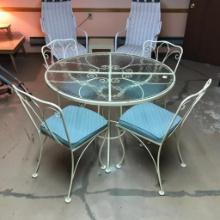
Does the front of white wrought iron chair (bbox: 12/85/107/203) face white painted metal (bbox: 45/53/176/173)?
yes

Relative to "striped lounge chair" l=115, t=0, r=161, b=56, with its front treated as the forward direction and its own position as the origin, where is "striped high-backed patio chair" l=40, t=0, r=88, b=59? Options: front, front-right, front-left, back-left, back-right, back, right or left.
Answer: front-right

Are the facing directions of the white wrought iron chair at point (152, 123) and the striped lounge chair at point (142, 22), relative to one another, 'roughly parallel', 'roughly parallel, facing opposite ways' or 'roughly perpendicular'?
roughly perpendicular

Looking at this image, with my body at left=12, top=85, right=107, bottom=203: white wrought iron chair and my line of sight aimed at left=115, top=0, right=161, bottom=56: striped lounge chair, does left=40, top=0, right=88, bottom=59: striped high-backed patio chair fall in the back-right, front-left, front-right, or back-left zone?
front-left

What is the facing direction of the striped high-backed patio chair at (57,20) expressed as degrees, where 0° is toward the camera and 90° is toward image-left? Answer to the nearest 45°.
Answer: approximately 315°

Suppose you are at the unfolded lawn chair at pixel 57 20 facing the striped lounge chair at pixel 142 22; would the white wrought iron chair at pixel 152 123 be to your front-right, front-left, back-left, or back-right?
front-right

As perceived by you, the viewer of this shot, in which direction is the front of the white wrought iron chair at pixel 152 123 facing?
facing away from the viewer and to the left of the viewer

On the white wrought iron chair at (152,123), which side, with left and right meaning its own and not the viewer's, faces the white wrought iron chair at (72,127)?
left

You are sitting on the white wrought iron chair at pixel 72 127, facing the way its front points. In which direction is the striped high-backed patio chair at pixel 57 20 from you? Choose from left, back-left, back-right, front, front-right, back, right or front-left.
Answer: front-left

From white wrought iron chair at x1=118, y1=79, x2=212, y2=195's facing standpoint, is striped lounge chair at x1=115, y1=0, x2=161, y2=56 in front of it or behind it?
in front

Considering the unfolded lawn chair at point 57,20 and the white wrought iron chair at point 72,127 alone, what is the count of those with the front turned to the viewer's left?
0

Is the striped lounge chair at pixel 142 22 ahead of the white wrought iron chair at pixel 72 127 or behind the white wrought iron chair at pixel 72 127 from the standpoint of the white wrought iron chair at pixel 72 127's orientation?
ahead

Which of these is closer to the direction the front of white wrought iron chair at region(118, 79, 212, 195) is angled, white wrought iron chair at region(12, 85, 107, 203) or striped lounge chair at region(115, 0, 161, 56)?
the striped lounge chair

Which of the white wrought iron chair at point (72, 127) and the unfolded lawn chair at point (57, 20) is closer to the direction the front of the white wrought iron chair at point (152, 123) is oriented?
the unfolded lawn chair

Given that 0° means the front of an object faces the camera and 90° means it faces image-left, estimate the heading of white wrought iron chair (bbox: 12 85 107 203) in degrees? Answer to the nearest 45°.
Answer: approximately 225°
